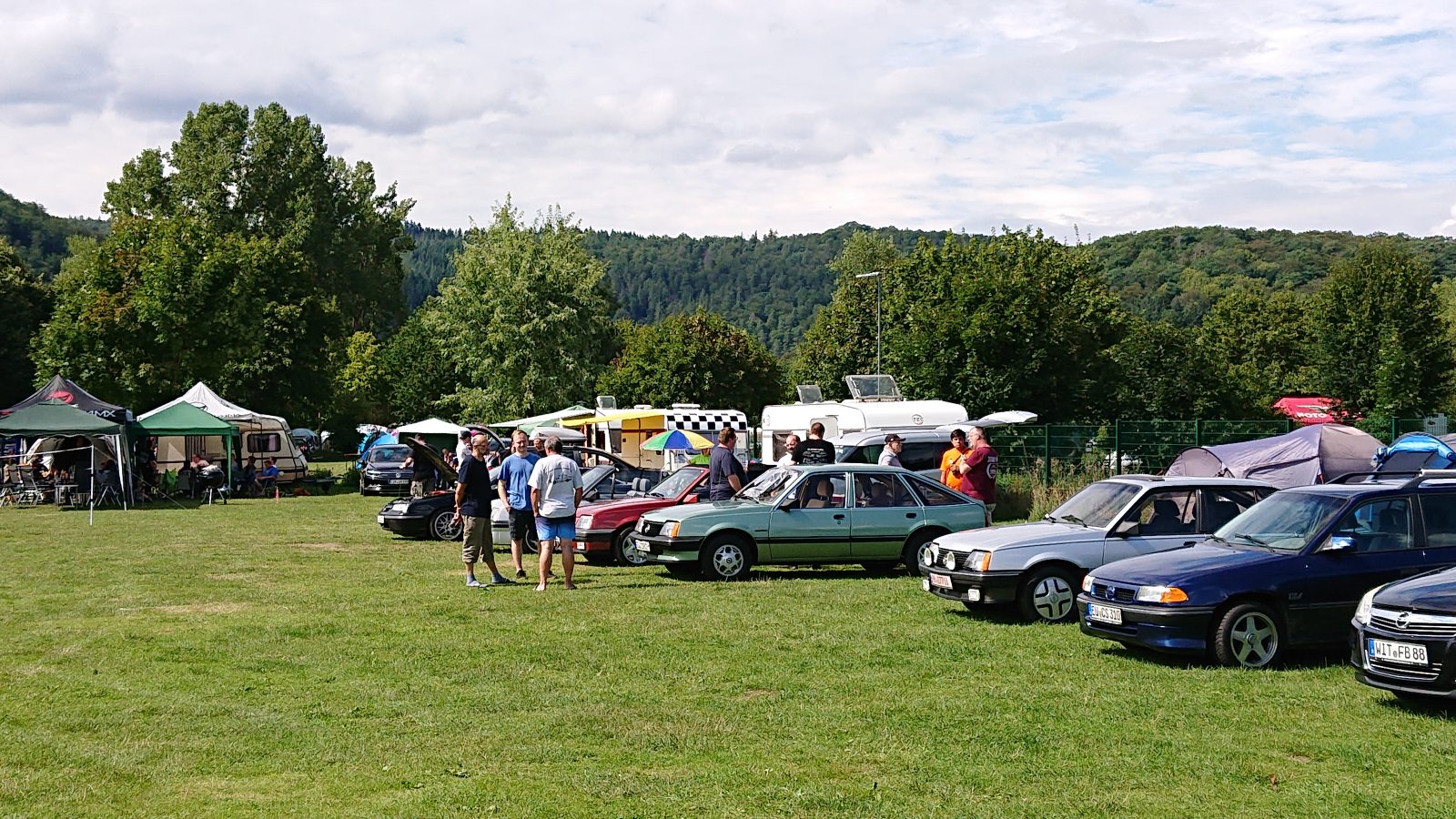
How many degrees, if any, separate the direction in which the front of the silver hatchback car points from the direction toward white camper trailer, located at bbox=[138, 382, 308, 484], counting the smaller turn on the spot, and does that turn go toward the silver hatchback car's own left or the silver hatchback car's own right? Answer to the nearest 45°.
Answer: approximately 90° to the silver hatchback car's own right

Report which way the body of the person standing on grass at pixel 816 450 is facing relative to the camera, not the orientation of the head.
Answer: away from the camera

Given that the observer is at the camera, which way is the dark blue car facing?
facing the viewer and to the left of the viewer

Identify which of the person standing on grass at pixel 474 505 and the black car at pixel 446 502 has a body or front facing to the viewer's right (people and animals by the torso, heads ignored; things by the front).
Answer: the person standing on grass

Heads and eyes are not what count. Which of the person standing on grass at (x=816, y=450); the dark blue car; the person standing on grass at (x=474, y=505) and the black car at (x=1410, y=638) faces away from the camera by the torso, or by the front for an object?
the person standing on grass at (x=816, y=450)

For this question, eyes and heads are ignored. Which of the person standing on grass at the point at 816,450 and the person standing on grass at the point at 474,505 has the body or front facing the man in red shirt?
the person standing on grass at the point at 474,505

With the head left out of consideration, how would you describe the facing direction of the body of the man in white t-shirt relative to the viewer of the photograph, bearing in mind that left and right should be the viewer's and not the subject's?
facing away from the viewer

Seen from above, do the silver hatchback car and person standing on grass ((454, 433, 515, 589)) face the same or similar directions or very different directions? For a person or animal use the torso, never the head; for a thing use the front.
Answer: very different directions

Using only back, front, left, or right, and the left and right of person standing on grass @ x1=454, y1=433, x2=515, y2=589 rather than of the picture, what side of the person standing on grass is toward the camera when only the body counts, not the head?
right

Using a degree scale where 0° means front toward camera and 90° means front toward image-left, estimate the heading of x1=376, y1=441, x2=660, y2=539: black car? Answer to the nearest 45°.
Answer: approximately 45°

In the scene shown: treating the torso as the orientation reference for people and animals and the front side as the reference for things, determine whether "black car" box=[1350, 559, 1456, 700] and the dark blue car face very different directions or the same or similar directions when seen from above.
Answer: same or similar directions

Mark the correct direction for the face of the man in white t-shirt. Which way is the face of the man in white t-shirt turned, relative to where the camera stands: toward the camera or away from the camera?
away from the camera

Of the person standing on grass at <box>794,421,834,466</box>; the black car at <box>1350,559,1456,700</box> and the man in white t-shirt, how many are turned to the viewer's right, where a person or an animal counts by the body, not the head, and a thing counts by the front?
0

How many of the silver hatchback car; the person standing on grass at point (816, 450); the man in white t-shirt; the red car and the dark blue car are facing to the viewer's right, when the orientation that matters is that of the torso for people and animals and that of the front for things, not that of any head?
0

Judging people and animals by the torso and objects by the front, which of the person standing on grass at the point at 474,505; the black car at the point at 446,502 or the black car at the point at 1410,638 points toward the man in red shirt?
the person standing on grass
